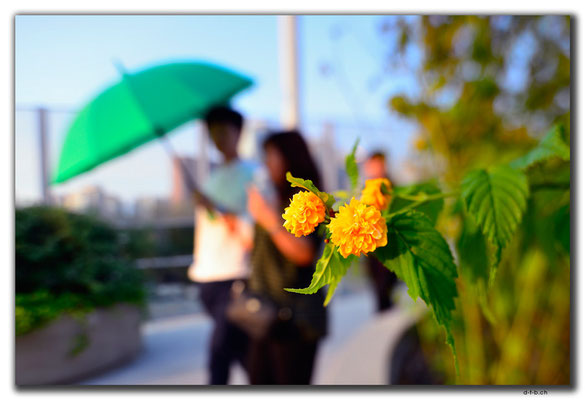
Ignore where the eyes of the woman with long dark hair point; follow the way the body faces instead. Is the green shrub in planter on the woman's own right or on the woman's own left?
on the woman's own right

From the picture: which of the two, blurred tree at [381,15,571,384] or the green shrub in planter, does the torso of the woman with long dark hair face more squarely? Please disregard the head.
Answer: the green shrub in planter

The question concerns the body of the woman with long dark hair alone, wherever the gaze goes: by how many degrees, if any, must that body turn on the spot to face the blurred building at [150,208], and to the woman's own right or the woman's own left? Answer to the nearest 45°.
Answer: approximately 90° to the woman's own right

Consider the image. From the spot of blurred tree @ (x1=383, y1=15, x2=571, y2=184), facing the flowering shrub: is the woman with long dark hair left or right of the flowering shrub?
right

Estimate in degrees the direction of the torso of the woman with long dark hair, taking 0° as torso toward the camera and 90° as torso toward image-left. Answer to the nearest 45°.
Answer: approximately 45°

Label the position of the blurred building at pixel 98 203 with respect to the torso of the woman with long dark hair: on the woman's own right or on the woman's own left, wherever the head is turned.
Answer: on the woman's own right
